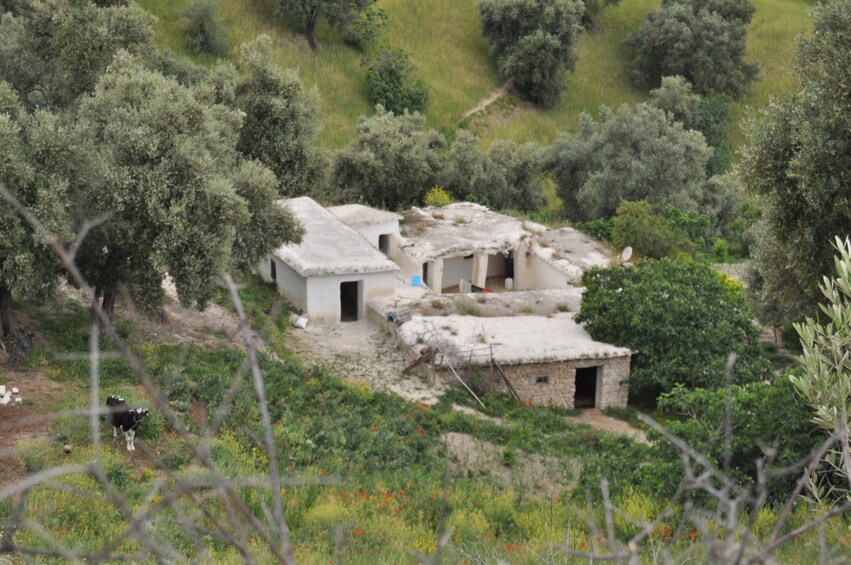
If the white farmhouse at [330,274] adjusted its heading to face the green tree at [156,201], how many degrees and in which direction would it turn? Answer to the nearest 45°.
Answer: approximately 45° to its right

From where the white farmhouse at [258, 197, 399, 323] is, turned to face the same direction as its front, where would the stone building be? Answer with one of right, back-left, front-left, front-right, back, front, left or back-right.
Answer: front-left

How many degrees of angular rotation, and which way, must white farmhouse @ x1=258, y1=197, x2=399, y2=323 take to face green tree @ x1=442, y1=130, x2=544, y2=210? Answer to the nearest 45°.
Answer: approximately 135° to its left

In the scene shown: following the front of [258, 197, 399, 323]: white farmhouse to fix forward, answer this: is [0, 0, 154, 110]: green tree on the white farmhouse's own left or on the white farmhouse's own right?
on the white farmhouse's own right

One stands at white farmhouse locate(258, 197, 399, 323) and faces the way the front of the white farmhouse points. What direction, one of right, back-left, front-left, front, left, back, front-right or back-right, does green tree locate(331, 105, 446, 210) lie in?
back

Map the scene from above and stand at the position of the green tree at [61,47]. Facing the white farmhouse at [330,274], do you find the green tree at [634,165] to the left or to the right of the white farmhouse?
left

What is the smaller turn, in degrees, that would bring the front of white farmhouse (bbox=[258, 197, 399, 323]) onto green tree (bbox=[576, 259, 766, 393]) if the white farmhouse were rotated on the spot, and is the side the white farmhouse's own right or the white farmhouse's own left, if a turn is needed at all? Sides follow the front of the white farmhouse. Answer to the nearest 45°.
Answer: approximately 45° to the white farmhouse's own left

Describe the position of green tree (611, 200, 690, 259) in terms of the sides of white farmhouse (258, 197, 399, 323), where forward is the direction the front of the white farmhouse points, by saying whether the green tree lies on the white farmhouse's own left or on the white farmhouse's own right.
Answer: on the white farmhouse's own left

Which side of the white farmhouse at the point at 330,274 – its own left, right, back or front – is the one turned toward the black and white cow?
front

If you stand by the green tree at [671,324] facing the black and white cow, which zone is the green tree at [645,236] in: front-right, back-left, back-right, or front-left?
back-right

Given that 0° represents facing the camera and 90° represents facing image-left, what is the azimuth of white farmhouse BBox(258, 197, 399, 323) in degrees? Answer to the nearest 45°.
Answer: approximately 0°

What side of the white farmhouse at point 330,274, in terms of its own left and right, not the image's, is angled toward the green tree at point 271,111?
back

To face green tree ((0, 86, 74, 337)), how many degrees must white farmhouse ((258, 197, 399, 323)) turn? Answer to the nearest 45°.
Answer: approximately 45° to its right

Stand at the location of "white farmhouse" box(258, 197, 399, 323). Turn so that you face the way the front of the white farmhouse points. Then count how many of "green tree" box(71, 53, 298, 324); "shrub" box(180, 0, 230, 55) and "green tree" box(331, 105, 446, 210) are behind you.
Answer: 2
